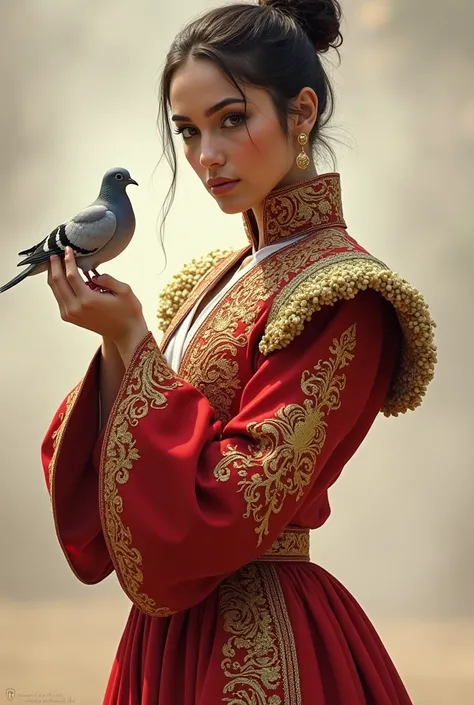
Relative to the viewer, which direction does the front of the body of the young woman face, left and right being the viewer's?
facing the viewer and to the left of the viewer

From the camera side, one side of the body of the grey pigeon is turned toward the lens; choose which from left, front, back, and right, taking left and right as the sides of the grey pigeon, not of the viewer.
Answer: right
